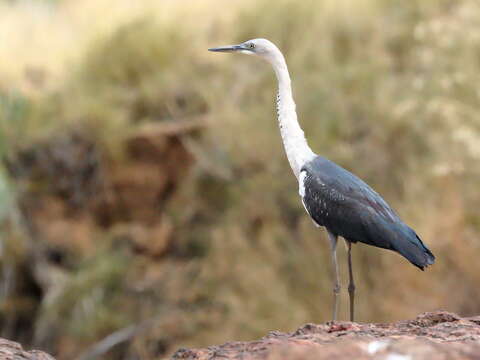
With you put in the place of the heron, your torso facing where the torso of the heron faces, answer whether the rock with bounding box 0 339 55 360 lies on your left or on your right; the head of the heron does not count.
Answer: on your left

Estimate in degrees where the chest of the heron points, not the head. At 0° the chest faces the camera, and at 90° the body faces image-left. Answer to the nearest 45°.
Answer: approximately 90°
